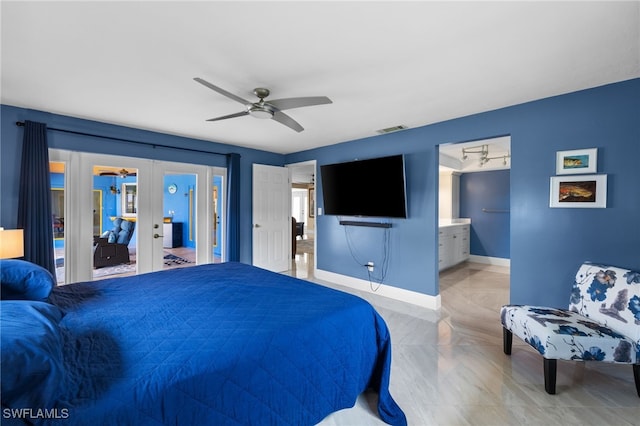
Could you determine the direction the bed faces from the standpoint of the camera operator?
facing away from the viewer and to the right of the viewer

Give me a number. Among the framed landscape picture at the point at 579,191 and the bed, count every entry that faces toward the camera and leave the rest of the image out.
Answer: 1

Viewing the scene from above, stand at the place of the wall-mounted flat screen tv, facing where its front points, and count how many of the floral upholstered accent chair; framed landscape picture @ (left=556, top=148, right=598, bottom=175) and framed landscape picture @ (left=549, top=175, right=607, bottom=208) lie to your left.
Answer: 3

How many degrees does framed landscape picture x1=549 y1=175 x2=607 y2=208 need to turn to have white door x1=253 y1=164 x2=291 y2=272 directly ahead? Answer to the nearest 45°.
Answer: approximately 90° to its right

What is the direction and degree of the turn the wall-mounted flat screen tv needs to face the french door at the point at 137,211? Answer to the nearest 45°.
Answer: approximately 45° to its right

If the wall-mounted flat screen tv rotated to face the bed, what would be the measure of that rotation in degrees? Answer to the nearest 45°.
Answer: approximately 45° to its left

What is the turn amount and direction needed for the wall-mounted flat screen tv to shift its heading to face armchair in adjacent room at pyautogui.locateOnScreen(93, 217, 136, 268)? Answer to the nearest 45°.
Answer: approximately 45° to its right

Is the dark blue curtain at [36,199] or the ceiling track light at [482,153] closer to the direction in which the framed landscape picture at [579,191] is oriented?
the dark blue curtain

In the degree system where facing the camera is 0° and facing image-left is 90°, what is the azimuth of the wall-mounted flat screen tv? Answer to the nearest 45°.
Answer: approximately 45°

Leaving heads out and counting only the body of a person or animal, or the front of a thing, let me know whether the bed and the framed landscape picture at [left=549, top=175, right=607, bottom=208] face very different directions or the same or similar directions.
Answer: very different directions

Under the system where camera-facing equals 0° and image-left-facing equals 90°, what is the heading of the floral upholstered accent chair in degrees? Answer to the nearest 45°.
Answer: approximately 45°

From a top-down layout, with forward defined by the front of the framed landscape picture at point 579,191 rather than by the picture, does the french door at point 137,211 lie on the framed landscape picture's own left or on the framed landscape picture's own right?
on the framed landscape picture's own right
